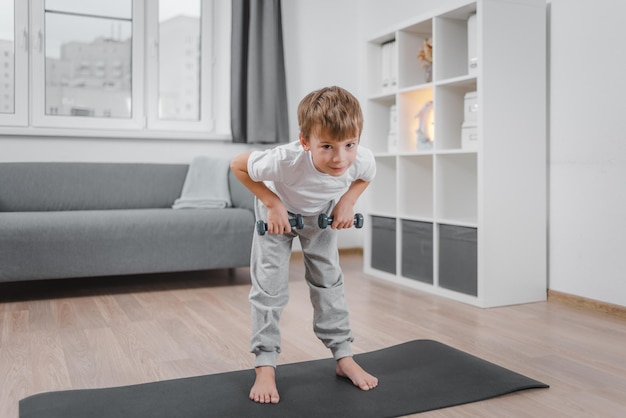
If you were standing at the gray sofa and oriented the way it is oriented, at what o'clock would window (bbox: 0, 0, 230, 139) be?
The window is roughly at 6 o'clock from the gray sofa.

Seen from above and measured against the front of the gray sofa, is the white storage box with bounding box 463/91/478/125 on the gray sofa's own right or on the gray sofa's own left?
on the gray sofa's own left

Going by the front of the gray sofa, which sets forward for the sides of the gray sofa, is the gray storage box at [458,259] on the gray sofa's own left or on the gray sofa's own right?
on the gray sofa's own left

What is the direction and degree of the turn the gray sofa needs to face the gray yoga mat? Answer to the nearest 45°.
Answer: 0° — it already faces it

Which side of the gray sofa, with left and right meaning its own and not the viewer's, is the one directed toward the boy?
front

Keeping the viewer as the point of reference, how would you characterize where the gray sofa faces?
facing the viewer

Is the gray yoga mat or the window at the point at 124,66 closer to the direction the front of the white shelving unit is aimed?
the gray yoga mat

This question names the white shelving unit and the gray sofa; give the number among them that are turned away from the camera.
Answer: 0

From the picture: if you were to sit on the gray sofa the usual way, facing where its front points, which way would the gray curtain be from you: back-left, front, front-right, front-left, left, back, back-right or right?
back-left

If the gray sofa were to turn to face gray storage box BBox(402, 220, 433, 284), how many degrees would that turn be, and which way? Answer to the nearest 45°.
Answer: approximately 90° to its left

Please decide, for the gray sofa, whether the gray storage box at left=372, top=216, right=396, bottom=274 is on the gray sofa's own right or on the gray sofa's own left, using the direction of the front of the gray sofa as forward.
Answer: on the gray sofa's own left

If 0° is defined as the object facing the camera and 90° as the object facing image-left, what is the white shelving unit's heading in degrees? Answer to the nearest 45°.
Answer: approximately 45°
